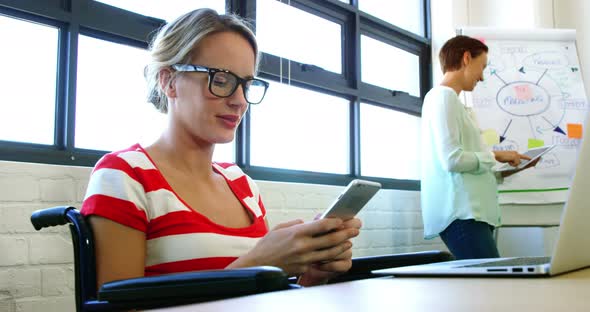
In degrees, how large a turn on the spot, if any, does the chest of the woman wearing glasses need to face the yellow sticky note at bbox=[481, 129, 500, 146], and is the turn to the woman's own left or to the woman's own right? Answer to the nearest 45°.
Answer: approximately 90° to the woman's own left

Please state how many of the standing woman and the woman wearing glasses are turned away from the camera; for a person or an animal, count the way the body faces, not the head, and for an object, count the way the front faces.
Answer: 0

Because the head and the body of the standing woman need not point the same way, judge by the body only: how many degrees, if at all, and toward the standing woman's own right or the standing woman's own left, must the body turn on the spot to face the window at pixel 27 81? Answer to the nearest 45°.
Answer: approximately 135° to the standing woman's own right

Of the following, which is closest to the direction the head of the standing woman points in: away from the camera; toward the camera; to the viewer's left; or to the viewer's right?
to the viewer's right

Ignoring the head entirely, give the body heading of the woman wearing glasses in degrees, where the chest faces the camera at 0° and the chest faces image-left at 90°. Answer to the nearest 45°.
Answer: approximately 315°

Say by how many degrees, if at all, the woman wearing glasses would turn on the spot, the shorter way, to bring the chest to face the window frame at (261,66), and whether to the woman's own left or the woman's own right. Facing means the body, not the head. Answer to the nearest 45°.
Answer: approximately 135° to the woman's own left

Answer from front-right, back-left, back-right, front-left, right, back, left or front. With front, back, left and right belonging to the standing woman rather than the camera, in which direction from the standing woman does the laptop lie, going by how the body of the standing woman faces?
right

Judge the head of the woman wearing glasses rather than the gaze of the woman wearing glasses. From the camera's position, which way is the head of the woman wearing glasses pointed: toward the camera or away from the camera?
toward the camera

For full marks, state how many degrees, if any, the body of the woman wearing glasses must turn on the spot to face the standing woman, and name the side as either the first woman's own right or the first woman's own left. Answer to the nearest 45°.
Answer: approximately 90° to the first woman's own left

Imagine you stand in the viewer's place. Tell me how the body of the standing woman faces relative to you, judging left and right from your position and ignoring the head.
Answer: facing to the right of the viewer

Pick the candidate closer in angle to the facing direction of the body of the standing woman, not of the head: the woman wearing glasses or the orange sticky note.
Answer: the orange sticky note

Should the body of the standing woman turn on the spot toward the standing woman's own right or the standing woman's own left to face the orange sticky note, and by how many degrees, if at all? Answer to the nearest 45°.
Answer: approximately 45° to the standing woman's own left

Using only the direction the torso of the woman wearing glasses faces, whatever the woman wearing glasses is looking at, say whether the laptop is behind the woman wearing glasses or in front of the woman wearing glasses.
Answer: in front
